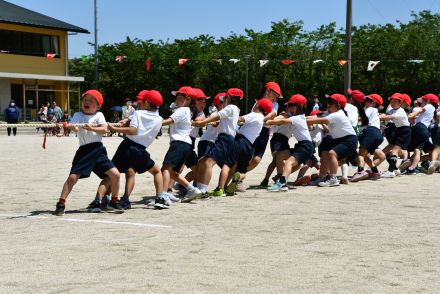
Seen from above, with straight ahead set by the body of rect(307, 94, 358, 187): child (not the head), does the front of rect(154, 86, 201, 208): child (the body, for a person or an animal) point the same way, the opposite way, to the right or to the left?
the same way

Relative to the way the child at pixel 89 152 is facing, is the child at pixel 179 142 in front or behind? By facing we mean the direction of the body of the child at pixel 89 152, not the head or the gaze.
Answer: behind

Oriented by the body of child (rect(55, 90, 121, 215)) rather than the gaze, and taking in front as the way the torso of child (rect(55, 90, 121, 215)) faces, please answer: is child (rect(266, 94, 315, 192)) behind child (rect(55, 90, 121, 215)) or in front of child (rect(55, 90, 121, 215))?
behind

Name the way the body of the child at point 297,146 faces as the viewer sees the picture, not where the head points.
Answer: to the viewer's left

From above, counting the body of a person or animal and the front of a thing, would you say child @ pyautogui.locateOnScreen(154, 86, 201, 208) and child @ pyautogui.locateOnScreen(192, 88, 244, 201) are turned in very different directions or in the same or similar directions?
same or similar directions

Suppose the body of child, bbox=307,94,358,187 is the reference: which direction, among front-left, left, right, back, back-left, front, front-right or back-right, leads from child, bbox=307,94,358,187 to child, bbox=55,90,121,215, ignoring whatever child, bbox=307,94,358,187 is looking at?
front-left

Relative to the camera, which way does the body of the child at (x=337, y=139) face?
to the viewer's left

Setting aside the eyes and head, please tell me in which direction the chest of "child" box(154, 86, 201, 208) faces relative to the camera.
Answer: to the viewer's left

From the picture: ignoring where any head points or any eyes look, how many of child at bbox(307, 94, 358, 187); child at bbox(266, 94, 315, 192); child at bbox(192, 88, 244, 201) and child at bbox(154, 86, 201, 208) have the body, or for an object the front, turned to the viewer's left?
4

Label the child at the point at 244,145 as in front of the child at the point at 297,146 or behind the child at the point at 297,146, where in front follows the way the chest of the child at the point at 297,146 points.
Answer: in front

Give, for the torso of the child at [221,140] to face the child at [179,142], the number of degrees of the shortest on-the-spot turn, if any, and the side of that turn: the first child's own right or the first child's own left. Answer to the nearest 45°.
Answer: approximately 45° to the first child's own left

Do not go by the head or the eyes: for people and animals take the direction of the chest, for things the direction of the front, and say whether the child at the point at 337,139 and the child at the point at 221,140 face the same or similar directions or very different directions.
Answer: same or similar directions

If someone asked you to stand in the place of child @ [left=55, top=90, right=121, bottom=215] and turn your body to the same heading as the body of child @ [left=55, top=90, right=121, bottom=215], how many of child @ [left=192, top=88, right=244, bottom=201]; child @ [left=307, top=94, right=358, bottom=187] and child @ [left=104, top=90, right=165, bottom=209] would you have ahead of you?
0

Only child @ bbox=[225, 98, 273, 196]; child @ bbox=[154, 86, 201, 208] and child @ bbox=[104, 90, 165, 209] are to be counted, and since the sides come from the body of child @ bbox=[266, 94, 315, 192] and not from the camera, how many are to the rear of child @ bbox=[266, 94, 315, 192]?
0

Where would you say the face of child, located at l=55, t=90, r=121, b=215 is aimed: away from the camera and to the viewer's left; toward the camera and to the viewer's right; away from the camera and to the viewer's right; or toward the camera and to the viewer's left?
toward the camera and to the viewer's left

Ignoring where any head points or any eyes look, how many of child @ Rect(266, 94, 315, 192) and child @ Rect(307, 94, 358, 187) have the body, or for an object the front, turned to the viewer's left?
2

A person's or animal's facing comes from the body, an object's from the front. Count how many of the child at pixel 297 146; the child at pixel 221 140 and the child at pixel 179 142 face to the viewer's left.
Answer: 3

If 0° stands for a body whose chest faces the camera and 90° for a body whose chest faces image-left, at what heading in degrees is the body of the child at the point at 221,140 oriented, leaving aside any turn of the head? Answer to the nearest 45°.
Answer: approximately 90°

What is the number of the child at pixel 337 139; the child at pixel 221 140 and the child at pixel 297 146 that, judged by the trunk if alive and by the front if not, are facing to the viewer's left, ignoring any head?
3

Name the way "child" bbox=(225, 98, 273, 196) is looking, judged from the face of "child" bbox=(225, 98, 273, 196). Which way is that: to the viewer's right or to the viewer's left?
to the viewer's left

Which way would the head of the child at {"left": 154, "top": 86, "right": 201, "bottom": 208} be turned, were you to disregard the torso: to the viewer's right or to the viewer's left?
to the viewer's left
